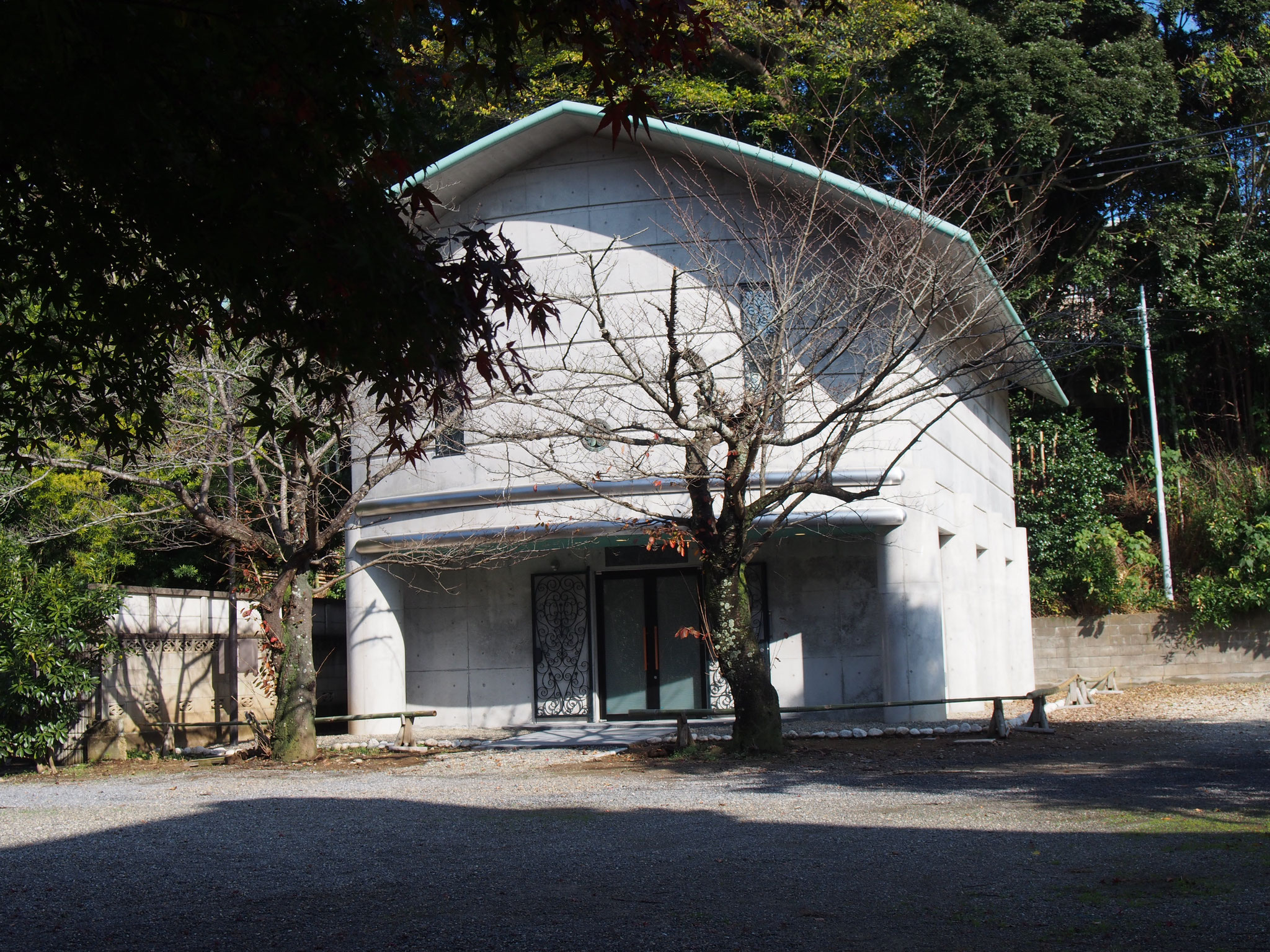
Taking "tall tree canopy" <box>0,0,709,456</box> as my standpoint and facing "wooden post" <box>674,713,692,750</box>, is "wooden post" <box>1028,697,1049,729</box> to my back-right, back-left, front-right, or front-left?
front-right

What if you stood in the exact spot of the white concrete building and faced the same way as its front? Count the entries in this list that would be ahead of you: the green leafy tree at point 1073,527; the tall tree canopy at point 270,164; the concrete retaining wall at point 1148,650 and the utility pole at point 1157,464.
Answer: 1

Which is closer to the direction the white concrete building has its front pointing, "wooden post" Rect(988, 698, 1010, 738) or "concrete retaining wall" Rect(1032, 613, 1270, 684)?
the wooden post

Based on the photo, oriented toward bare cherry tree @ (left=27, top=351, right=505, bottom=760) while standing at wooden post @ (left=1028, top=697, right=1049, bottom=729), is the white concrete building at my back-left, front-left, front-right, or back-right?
front-right

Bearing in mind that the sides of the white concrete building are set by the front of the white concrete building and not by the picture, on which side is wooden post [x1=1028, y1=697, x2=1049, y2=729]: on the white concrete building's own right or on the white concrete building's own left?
on the white concrete building's own left

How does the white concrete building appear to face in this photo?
toward the camera

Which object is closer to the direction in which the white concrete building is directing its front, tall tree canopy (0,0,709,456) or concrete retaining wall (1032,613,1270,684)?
the tall tree canopy

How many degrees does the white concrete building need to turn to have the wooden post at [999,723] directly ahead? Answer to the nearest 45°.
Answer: approximately 45° to its left

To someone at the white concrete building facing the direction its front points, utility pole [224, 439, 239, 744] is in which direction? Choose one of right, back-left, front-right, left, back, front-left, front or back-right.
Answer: right

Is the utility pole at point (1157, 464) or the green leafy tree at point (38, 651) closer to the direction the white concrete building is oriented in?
the green leafy tree

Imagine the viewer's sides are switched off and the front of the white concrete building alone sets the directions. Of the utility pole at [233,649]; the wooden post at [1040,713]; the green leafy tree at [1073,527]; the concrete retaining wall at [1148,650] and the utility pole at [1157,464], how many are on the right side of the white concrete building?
1

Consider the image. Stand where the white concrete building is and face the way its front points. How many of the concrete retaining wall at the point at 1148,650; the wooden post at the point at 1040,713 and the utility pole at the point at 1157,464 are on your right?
0

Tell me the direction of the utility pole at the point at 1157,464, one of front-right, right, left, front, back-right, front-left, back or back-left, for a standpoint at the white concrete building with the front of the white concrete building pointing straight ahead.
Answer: back-left

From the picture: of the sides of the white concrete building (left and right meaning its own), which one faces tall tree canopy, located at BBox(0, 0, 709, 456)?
front
